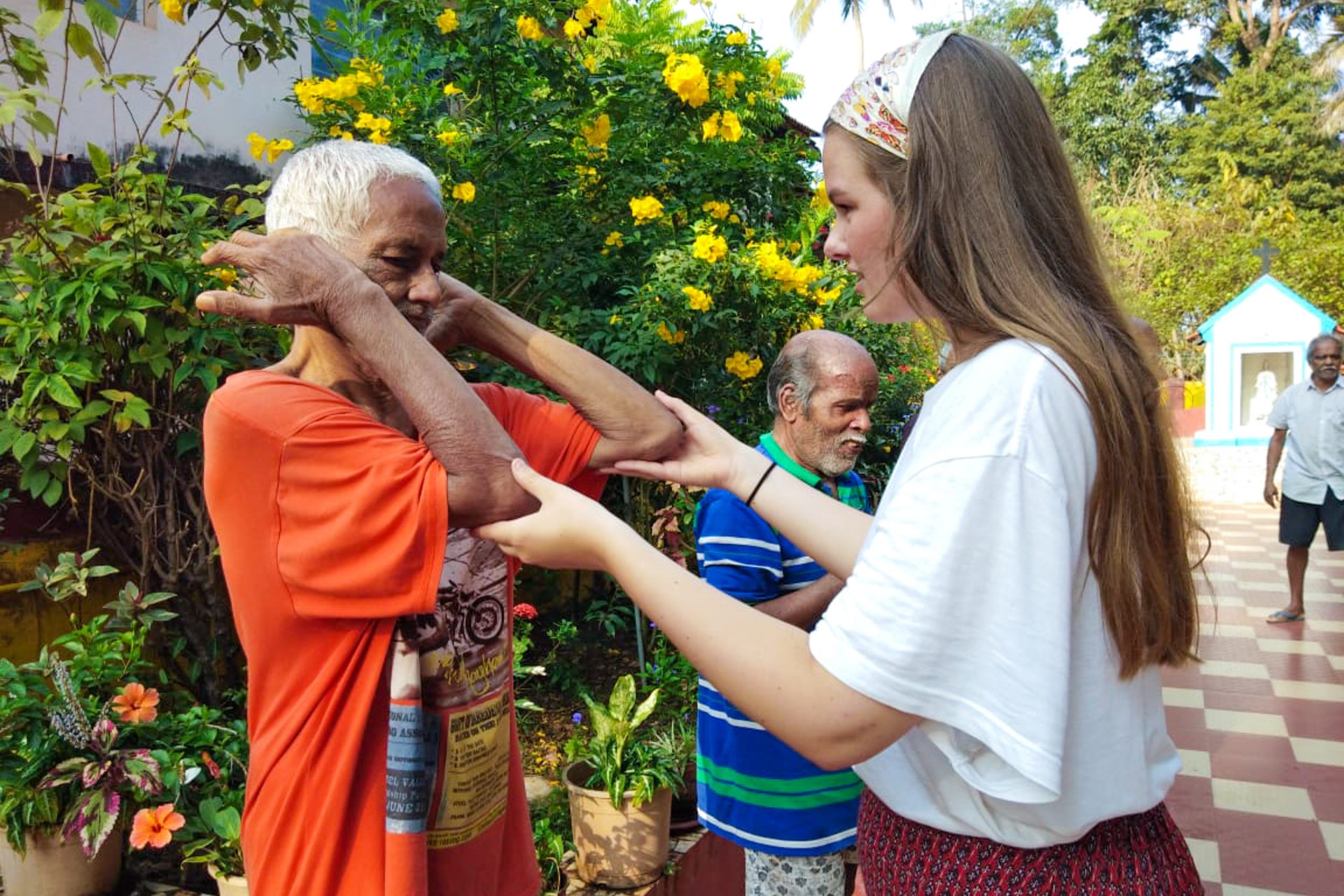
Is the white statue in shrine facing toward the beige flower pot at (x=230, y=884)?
yes

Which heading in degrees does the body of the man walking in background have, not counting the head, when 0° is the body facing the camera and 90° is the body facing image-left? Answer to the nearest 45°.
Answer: approximately 0°

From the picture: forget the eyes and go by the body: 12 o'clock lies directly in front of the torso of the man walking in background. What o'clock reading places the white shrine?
The white shrine is roughly at 6 o'clock from the man walking in background.

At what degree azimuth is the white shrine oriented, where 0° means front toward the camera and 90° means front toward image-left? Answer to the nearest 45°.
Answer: approximately 0°

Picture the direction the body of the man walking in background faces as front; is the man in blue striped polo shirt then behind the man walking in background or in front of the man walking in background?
in front

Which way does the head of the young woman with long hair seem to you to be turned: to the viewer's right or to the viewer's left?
to the viewer's left

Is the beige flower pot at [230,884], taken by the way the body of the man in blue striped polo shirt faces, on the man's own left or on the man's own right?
on the man's own right

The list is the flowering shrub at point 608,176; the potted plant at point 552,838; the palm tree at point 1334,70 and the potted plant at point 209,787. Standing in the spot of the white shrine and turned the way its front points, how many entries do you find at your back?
1

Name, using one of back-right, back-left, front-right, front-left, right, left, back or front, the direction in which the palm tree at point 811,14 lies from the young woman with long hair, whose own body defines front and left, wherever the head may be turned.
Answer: right

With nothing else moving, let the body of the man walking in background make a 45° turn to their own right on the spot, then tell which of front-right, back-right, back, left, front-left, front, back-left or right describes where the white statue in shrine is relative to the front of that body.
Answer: back-right

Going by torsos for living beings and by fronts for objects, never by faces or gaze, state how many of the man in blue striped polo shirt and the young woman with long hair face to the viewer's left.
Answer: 1

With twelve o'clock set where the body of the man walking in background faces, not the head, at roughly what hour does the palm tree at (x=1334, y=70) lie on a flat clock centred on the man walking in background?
The palm tree is roughly at 6 o'clock from the man walking in background.
